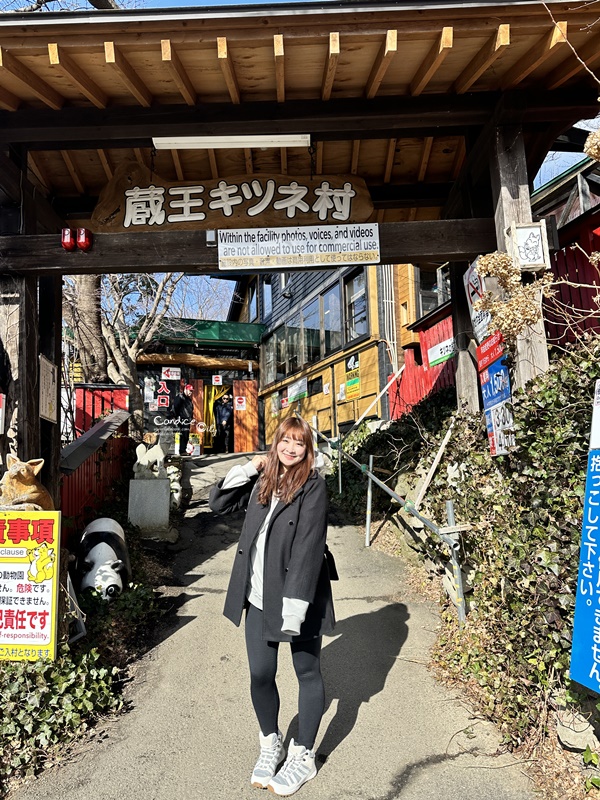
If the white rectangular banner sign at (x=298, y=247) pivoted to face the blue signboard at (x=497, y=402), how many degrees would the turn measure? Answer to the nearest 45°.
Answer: approximately 90° to its left

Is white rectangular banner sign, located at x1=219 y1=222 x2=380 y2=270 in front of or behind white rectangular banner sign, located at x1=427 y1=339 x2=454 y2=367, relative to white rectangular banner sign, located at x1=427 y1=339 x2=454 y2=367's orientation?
in front

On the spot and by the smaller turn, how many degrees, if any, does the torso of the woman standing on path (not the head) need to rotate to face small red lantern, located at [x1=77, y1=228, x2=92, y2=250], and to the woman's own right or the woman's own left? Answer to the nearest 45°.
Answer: approximately 90° to the woman's own right

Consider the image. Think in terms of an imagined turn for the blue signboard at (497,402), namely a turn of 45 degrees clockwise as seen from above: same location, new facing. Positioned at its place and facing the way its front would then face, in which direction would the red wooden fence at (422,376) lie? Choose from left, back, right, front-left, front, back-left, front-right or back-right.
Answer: right

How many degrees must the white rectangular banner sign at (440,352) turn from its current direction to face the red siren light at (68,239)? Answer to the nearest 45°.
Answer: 0° — it already faces it

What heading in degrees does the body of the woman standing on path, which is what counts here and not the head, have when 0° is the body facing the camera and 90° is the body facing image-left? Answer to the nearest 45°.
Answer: approximately 45°

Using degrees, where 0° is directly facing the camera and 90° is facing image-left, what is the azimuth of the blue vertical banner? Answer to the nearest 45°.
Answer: approximately 45°

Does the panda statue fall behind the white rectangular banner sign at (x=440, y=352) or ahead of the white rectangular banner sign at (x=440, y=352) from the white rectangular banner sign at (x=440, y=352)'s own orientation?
ahead

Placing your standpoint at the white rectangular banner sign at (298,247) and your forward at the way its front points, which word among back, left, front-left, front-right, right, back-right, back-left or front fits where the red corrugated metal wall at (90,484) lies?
back-right
